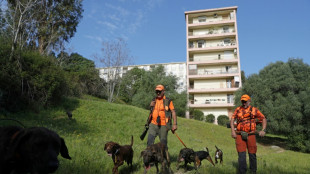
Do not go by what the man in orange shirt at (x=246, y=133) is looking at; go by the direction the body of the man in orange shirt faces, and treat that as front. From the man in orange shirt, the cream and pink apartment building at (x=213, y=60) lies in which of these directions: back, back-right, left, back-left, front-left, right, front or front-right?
back

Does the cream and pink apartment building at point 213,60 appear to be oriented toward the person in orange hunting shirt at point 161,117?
yes

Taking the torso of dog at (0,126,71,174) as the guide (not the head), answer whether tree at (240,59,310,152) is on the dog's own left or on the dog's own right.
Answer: on the dog's own left

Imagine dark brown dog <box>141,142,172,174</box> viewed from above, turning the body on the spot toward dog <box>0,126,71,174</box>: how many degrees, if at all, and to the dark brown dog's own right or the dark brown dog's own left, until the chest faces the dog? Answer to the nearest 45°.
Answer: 0° — it already faces it

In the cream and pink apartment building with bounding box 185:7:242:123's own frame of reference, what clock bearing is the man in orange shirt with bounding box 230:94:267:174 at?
The man in orange shirt is roughly at 12 o'clock from the cream and pink apartment building.

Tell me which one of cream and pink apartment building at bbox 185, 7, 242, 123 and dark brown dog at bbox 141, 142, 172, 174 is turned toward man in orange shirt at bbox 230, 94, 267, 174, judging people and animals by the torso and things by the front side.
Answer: the cream and pink apartment building

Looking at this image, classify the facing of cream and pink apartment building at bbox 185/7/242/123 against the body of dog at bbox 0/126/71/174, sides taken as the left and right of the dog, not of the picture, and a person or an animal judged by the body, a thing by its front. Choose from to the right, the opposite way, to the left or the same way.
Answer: to the right

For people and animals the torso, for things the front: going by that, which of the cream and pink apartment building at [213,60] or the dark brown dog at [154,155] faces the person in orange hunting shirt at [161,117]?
the cream and pink apartment building
